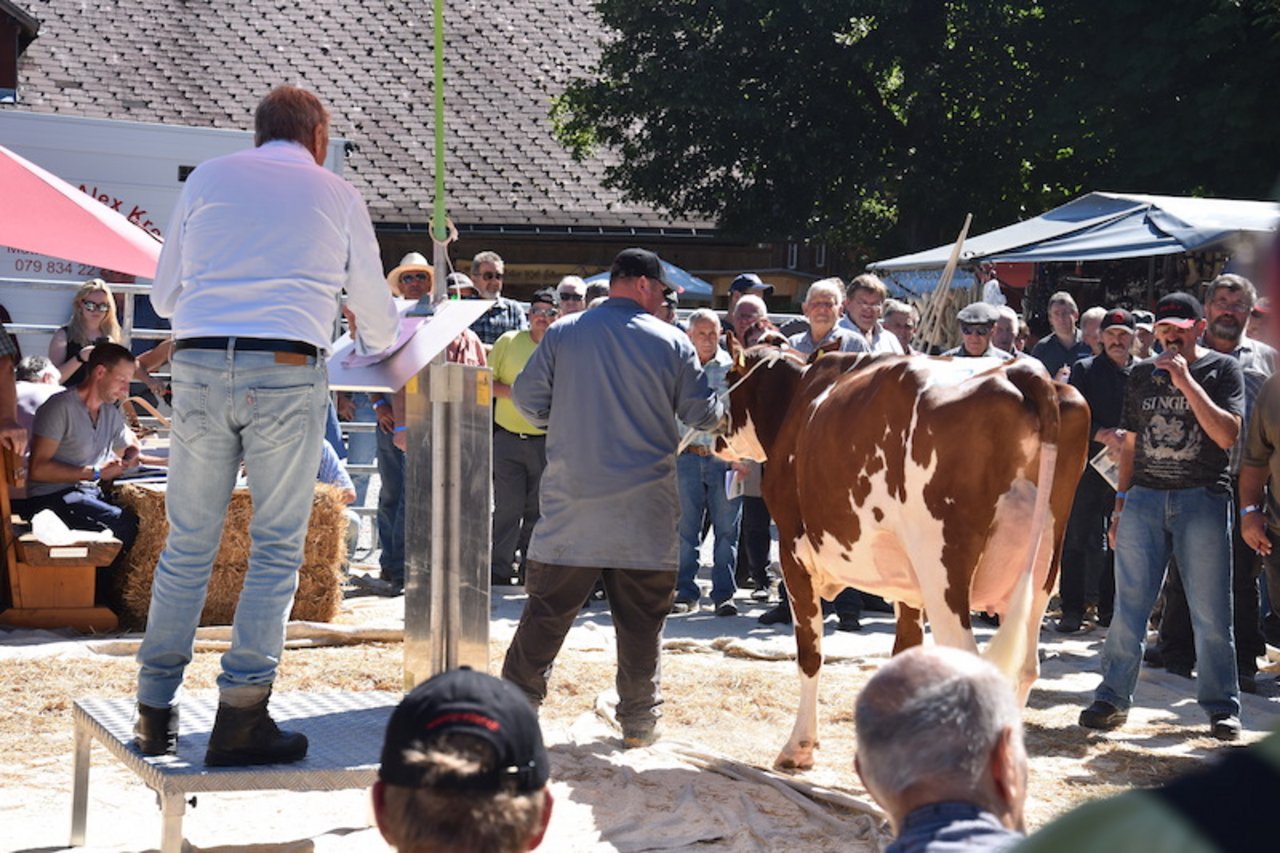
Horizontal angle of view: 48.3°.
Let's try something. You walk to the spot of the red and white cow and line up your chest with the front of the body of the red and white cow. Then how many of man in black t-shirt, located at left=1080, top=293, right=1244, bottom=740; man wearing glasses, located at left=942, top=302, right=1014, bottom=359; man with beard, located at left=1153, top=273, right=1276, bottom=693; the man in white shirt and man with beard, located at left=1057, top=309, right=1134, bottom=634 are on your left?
1

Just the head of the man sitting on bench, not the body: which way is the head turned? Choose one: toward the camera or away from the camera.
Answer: toward the camera

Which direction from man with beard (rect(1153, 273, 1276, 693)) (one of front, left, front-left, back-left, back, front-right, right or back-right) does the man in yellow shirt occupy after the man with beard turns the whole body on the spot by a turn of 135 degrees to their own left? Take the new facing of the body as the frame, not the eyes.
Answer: back

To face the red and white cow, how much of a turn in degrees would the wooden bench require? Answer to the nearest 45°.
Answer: approximately 45° to its right

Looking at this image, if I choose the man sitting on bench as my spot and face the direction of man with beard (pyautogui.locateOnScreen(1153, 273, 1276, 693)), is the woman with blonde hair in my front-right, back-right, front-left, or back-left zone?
back-left

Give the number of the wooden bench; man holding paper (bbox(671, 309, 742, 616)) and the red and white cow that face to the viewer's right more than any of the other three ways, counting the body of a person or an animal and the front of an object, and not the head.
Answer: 1

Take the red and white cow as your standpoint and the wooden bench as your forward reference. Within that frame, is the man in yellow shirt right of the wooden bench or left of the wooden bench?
right

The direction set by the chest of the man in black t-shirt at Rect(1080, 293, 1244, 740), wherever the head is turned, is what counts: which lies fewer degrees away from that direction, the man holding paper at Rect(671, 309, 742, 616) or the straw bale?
the straw bale

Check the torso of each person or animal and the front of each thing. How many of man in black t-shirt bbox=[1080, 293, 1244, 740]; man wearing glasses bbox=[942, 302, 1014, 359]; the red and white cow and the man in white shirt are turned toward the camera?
2

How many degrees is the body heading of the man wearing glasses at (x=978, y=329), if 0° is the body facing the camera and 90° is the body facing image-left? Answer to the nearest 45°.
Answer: approximately 0°

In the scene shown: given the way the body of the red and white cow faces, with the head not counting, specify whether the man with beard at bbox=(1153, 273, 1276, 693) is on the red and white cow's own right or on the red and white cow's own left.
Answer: on the red and white cow's own right

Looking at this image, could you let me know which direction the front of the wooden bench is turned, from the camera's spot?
facing to the right of the viewer

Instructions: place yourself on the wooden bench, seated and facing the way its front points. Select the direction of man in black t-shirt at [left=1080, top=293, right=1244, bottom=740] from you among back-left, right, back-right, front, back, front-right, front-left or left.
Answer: front-right

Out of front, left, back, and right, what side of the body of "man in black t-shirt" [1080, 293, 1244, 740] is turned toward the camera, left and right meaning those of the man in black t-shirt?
front

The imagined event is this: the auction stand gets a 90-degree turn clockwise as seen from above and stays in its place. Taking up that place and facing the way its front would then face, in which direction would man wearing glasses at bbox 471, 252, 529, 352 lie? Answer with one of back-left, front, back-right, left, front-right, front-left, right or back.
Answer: back-left

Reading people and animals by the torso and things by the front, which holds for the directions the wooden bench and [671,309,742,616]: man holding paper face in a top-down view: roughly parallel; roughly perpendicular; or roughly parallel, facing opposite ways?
roughly perpendicular

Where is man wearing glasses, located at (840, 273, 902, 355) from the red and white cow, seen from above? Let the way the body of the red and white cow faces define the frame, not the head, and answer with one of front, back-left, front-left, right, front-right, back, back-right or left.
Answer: front-right

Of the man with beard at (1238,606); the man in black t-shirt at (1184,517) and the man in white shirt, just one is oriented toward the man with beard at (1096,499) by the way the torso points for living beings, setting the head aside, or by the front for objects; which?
the man in white shirt

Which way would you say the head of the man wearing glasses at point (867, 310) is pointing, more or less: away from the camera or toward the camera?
toward the camera

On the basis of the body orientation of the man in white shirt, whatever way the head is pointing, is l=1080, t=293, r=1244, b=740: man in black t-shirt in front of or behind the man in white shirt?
in front
